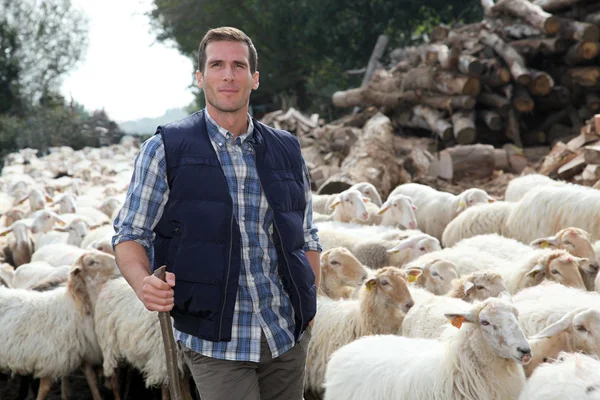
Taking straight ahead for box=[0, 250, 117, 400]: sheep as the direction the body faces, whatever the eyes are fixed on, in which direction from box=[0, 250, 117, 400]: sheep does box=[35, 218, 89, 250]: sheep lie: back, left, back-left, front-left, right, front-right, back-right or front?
left

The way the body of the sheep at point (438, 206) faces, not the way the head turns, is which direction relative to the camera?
to the viewer's right

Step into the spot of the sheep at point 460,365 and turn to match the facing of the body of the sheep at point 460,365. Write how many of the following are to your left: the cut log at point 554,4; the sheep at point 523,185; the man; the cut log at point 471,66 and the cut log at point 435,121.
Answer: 4

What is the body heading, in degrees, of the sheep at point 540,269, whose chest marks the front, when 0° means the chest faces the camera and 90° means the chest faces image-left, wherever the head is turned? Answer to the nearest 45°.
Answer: approximately 270°

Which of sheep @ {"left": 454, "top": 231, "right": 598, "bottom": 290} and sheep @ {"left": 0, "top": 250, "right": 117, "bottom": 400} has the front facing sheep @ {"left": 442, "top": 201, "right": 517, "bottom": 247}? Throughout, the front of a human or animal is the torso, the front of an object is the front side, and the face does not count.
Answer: sheep @ {"left": 0, "top": 250, "right": 117, "bottom": 400}

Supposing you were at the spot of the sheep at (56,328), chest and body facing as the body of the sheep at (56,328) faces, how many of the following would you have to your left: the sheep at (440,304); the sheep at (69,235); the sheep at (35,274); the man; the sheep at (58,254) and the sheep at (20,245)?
4

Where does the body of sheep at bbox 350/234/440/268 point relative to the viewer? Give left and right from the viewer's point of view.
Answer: facing to the right of the viewer

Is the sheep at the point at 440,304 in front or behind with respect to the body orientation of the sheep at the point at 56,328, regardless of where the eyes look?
in front
